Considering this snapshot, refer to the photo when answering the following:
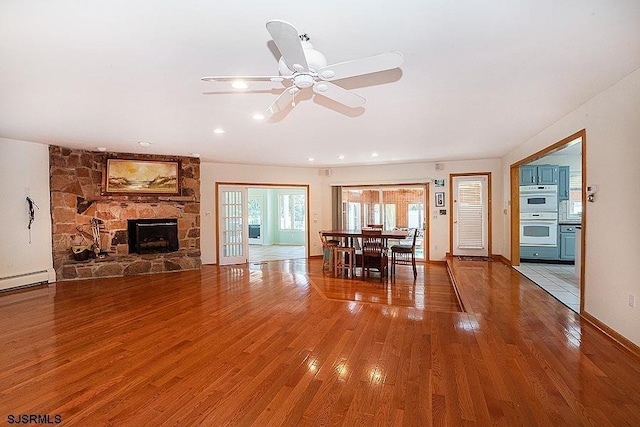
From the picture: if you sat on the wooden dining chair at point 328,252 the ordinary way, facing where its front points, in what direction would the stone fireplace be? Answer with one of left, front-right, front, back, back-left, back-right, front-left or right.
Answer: back

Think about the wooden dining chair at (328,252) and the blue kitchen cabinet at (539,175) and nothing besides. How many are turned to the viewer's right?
1

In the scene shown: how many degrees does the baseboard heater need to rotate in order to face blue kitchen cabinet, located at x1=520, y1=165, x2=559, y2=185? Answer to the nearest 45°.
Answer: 0° — it already faces it

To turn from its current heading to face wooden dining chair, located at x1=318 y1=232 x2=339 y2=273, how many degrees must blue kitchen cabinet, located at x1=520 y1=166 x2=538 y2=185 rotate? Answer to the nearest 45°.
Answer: approximately 45° to its right
